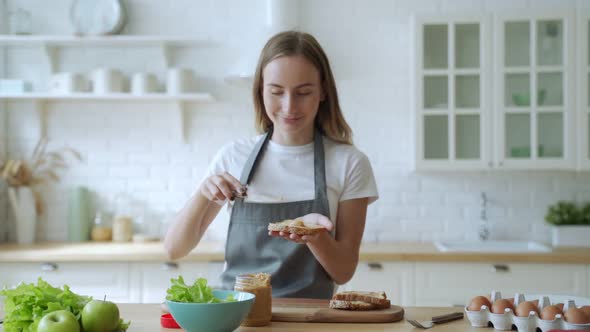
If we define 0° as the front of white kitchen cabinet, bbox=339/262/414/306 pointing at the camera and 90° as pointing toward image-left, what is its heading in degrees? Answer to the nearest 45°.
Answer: approximately 0°

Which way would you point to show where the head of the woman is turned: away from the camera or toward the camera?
toward the camera

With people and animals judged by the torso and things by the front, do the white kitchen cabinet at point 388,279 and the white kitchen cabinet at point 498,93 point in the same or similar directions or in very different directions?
same or similar directions

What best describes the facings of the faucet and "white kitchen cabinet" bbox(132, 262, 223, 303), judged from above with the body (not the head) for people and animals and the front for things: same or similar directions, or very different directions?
same or similar directions

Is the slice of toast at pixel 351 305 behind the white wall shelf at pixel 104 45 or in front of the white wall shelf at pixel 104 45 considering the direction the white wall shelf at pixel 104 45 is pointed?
in front

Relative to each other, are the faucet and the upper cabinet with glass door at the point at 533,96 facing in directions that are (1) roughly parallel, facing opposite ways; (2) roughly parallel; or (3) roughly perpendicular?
roughly parallel

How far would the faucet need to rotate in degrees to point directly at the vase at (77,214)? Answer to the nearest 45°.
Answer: approximately 90° to its right

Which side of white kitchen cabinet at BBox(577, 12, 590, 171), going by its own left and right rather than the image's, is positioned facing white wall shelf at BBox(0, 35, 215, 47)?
right

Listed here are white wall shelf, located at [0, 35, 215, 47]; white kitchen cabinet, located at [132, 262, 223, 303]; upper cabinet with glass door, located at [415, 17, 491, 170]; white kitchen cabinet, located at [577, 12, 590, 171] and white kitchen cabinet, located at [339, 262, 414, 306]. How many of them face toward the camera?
5

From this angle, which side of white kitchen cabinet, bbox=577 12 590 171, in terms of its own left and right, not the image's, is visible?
front

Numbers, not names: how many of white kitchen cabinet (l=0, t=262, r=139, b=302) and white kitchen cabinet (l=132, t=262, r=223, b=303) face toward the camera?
2

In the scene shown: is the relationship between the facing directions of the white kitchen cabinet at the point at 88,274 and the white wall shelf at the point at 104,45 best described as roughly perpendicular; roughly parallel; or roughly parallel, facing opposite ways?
roughly parallel

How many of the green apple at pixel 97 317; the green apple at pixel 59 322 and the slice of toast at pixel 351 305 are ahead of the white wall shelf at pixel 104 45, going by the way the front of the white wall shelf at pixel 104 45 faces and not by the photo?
3

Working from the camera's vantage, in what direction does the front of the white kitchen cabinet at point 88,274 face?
facing the viewer

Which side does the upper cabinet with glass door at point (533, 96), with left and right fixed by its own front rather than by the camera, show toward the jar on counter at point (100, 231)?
right

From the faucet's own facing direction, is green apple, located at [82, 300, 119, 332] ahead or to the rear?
ahead

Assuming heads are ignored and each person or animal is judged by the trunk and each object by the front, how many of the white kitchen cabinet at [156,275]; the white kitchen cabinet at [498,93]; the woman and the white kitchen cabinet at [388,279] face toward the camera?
4

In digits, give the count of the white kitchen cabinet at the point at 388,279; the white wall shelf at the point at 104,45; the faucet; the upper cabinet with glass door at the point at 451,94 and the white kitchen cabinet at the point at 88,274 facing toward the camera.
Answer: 5

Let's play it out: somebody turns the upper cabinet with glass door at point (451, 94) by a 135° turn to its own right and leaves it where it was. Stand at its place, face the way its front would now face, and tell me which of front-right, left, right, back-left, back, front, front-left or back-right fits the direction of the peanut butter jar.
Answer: back-left
